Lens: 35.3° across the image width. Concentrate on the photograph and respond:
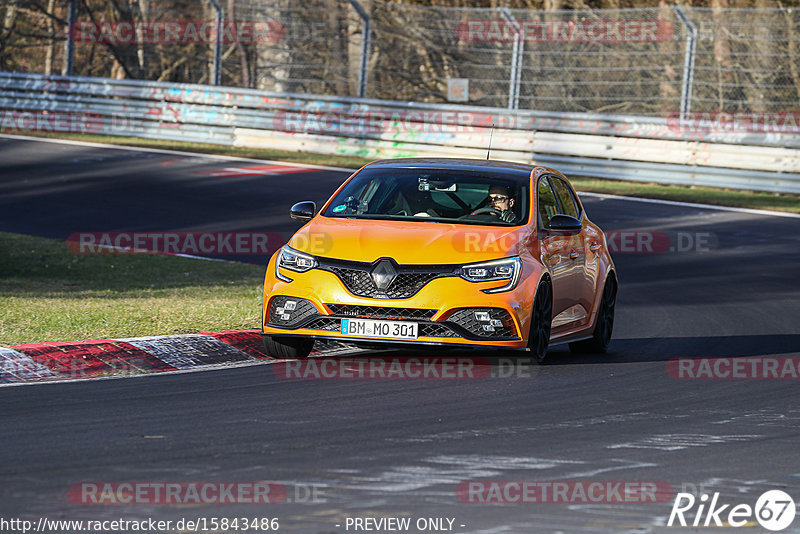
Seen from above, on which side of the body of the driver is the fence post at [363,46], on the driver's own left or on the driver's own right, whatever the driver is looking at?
on the driver's own right

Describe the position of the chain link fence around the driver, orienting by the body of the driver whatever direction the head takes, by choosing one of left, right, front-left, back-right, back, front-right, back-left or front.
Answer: back-right

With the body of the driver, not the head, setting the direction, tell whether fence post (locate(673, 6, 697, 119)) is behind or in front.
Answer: behind

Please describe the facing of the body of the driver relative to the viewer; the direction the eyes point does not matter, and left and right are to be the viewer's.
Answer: facing the viewer and to the left of the viewer

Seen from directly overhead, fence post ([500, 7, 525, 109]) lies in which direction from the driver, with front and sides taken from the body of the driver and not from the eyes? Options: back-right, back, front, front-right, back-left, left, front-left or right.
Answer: back-right

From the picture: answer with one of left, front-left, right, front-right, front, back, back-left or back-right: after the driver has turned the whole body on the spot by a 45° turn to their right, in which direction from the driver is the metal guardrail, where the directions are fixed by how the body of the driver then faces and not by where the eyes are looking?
right

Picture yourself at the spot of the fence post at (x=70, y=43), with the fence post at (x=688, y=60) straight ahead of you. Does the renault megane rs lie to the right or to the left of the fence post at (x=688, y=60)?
right

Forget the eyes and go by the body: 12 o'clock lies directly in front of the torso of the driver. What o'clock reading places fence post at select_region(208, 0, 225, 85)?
The fence post is roughly at 4 o'clock from the driver.

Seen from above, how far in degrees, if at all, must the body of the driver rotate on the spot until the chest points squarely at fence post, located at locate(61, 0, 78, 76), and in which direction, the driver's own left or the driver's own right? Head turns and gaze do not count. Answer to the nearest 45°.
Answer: approximately 90° to the driver's own right
